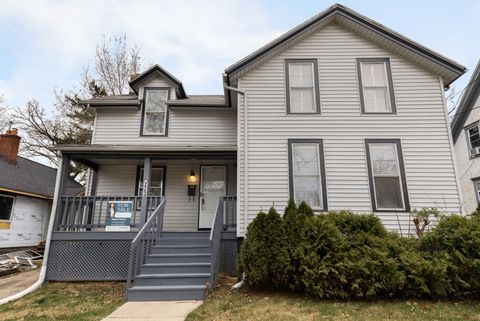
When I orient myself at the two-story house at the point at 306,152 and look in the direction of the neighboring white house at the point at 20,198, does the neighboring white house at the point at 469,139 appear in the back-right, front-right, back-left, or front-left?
back-right

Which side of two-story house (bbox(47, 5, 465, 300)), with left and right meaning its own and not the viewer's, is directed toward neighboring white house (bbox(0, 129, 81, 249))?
right

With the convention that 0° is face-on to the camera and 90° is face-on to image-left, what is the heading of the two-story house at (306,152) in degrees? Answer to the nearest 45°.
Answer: approximately 0°

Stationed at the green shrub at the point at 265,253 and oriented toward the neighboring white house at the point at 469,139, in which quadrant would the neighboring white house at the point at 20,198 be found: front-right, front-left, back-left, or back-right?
back-left

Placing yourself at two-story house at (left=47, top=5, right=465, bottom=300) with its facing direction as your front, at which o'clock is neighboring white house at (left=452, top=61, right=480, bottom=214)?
The neighboring white house is roughly at 8 o'clock from the two-story house.
